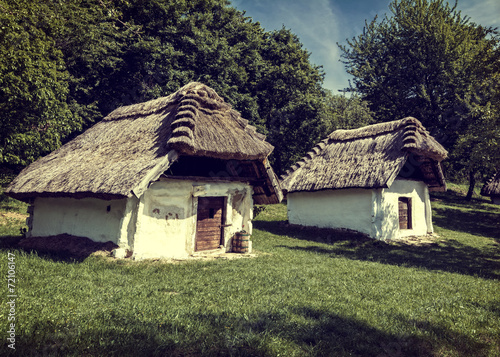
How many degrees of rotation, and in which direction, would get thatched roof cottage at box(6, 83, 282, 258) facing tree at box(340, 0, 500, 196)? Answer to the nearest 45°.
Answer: approximately 90° to its left

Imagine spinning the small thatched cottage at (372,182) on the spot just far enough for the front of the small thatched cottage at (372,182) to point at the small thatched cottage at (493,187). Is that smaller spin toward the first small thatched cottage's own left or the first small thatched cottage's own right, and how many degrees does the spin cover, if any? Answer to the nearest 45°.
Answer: approximately 90° to the first small thatched cottage's own left

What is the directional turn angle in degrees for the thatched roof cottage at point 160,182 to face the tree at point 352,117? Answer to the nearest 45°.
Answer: approximately 90° to its left

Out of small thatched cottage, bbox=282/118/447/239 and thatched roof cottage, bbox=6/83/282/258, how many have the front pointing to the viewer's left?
0

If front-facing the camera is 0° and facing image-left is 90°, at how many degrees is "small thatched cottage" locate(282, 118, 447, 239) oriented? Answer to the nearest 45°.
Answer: approximately 315°

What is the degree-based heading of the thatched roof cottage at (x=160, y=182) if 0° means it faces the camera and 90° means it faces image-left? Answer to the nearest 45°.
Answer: approximately 315°

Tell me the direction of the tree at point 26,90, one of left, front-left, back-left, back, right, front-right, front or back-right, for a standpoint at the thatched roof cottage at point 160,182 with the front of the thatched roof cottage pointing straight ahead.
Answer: back

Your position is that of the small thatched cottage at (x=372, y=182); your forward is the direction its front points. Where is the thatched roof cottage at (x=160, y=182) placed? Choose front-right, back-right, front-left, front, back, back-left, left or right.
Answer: right

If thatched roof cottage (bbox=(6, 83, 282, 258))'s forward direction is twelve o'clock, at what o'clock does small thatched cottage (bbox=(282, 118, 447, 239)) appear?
The small thatched cottage is roughly at 10 o'clock from the thatched roof cottage.
